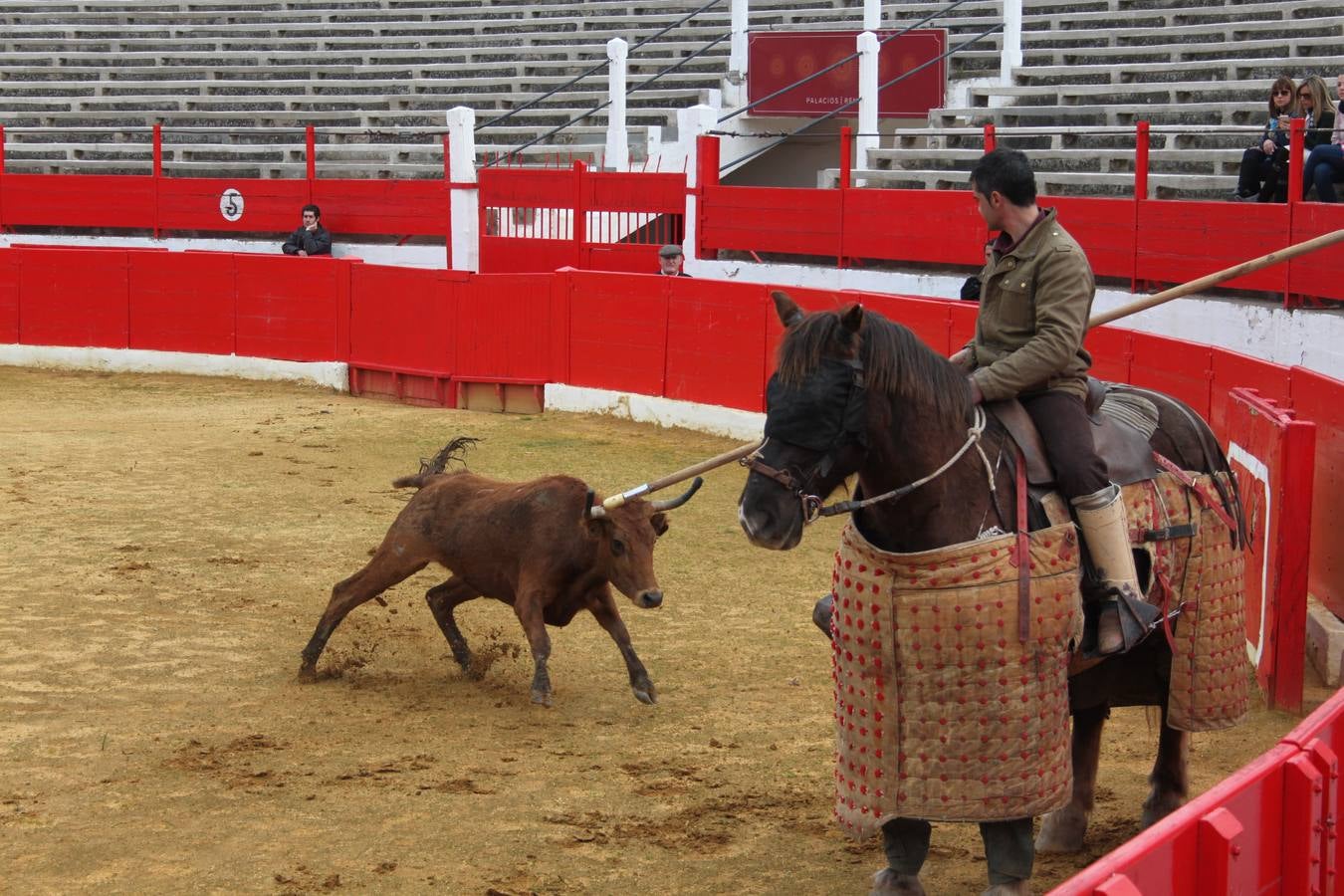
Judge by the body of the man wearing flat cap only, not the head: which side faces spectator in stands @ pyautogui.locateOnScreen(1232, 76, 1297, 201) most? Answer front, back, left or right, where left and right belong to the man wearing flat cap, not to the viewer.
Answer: left

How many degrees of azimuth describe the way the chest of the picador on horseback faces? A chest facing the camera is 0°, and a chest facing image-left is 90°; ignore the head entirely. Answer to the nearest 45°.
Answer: approximately 45°

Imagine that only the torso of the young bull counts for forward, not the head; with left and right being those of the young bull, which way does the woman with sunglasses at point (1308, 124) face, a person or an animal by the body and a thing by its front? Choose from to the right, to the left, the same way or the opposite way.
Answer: to the right

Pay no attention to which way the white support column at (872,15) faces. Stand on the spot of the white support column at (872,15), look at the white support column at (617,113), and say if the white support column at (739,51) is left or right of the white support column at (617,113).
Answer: right

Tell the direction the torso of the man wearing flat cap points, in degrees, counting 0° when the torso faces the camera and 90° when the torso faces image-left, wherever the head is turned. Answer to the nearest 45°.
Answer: approximately 0°

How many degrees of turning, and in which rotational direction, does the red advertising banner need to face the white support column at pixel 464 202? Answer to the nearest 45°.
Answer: approximately 45° to its right

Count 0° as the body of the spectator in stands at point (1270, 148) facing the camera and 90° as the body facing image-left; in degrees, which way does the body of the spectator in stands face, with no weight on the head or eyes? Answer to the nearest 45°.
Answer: approximately 45°

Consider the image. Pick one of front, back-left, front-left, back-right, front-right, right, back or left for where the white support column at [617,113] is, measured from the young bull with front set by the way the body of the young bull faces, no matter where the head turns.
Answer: back-left

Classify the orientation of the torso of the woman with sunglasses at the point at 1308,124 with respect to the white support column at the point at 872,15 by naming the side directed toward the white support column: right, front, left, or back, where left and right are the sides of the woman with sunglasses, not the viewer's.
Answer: right

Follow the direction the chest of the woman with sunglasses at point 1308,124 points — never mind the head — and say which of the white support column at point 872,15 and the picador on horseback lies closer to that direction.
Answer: the picador on horseback

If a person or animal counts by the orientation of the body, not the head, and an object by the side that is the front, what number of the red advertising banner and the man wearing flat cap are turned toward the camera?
2

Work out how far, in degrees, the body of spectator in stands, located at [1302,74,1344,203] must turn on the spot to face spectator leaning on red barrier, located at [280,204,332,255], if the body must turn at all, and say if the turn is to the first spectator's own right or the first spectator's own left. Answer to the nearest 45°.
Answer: approximately 90° to the first spectator's own right

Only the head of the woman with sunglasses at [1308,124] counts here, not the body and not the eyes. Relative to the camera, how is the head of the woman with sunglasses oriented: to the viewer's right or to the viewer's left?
to the viewer's left
